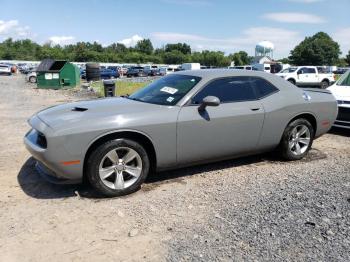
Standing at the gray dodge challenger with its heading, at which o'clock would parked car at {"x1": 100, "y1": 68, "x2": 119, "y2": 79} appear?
The parked car is roughly at 4 o'clock from the gray dodge challenger.

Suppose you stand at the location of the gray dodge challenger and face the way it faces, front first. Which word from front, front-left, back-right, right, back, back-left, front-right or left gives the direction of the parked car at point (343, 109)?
back

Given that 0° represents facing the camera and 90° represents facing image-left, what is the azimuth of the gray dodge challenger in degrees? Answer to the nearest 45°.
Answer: approximately 45°

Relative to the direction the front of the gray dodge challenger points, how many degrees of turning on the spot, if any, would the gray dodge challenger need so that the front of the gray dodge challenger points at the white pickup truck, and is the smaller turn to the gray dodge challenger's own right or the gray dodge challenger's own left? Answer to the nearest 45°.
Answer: approximately 135° to the gray dodge challenger's own right

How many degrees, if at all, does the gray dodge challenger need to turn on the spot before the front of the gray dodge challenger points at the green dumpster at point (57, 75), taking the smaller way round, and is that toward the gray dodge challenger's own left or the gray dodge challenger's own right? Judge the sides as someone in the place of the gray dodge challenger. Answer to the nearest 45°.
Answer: approximately 135° to the gray dodge challenger's own right
